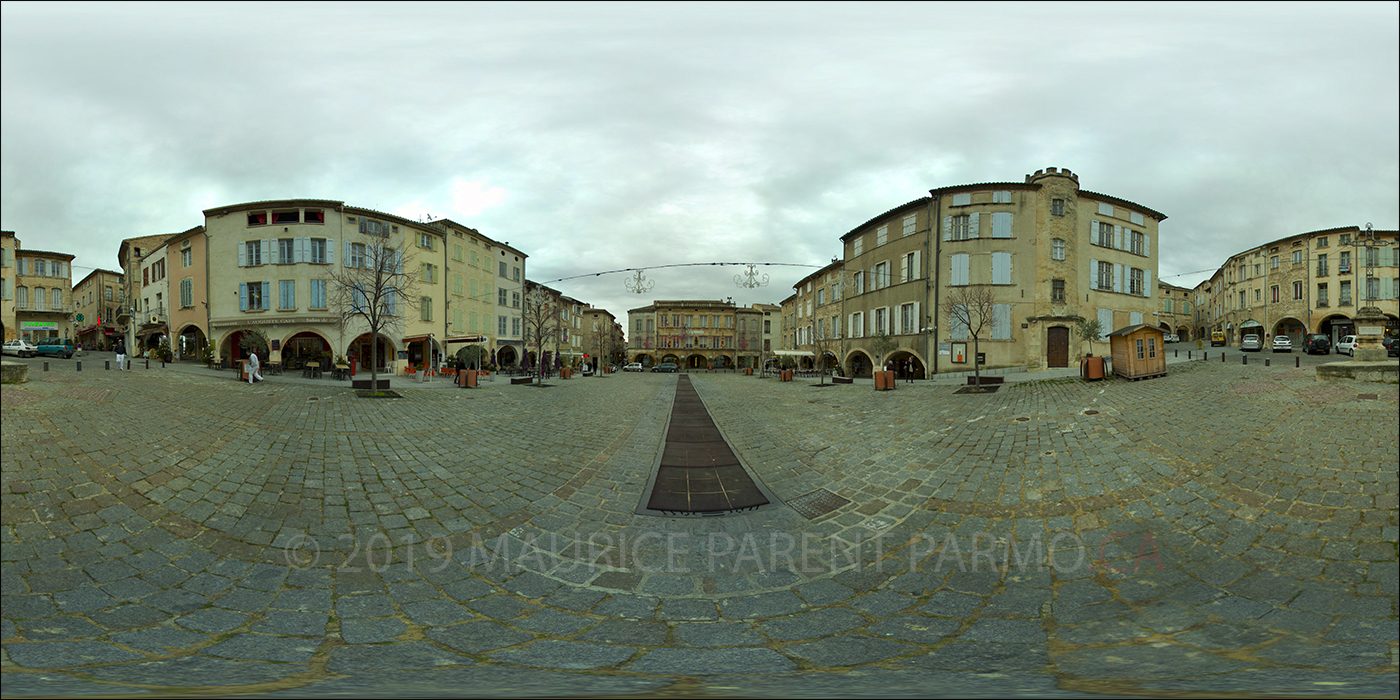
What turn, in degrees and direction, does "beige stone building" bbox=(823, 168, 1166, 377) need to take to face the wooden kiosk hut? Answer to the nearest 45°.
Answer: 0° — it already faces it

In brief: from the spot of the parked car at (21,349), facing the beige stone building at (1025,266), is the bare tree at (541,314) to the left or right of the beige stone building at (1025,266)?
left

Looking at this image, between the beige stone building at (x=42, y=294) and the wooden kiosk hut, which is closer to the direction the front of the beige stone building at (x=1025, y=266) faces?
the wooden kiosk hut

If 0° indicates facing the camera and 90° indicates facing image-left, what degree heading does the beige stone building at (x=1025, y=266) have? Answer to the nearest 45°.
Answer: approximately 0°

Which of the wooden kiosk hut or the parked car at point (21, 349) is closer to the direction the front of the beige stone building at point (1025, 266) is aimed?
the wooden kiosk hut
